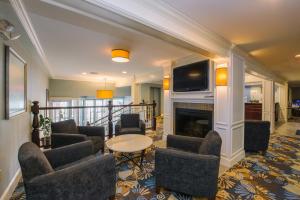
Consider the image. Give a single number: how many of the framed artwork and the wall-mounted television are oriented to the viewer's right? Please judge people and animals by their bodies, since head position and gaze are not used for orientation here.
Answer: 1

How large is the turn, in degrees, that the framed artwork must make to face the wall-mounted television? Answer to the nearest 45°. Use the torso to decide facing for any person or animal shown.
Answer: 0° — it already faces it

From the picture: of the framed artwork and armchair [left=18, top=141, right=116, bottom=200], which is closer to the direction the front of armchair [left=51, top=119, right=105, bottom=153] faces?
the armchair

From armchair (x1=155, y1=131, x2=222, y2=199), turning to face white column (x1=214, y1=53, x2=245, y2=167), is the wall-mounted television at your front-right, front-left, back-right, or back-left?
front-left

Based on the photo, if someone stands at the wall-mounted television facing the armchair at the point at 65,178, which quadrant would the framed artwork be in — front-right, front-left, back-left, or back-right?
front-right

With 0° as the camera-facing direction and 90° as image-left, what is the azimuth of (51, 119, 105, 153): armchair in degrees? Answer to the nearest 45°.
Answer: approximately 315°

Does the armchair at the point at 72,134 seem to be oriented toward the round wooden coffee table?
yes

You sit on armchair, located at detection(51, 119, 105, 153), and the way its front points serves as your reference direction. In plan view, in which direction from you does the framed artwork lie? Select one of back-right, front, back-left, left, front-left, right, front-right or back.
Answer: right

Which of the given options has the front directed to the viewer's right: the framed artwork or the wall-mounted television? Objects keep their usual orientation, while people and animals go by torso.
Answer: the framed artwork

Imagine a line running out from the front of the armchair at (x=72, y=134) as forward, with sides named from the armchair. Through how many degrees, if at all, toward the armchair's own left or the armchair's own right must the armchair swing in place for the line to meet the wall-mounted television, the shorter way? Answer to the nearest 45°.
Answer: approximately 45° to the armchair's own left

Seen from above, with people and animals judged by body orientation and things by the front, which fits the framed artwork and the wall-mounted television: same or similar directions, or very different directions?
very different directions

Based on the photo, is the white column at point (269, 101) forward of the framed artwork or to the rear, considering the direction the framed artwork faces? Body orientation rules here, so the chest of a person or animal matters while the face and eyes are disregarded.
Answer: forward

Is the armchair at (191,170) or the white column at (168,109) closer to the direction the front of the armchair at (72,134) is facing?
the armchair

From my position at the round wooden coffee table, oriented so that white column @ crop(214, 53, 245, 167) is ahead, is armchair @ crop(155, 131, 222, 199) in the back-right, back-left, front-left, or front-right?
front-right

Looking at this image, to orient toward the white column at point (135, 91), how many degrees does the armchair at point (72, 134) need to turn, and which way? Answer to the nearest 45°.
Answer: approximately 90° to its left

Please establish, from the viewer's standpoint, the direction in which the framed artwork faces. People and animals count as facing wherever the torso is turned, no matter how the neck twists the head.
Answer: facing to the right of the viewer

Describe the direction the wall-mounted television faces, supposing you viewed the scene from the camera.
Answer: facing the viewer and to the left of the viewer

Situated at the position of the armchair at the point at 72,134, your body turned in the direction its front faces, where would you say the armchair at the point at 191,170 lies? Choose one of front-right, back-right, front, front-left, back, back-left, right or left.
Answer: front

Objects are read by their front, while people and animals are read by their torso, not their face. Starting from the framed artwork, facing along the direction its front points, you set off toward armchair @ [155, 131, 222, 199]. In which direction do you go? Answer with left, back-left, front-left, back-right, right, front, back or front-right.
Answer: front-right

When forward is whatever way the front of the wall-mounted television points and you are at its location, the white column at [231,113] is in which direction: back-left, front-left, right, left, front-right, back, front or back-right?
left

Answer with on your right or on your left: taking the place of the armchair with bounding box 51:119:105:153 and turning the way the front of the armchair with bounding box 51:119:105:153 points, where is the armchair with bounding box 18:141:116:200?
on your right

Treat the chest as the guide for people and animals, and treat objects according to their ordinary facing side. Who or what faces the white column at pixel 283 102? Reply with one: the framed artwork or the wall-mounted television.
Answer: the framed artwork
